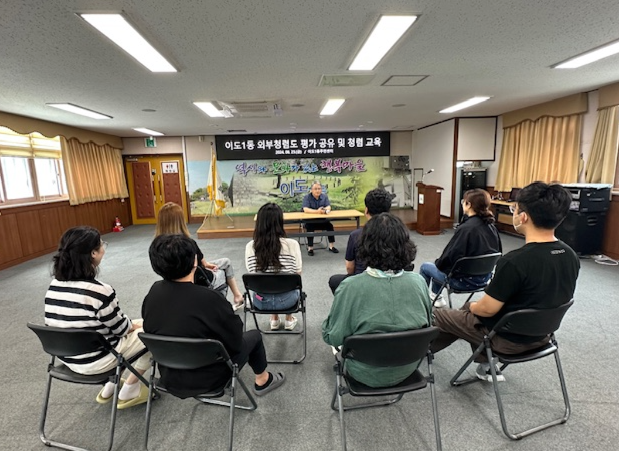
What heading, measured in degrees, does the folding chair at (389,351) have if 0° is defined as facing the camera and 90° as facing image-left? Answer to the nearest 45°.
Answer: approximately 180°

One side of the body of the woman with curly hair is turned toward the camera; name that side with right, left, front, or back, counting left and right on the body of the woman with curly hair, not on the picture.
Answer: back

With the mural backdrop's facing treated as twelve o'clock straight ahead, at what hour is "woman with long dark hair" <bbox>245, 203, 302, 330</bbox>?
The woman with long dark hair is roughly at 12 o'clock from the mural backdrop.

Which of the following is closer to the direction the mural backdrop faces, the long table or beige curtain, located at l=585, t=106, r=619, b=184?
the long table

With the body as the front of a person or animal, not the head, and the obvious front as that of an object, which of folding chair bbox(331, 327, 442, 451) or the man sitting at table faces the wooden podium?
the folding chair

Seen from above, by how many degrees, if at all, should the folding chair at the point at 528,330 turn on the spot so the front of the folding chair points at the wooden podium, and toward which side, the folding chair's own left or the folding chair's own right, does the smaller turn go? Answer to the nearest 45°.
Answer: approximately 45° to the folding chair's own right

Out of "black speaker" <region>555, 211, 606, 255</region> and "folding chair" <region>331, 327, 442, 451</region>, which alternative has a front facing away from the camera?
the folding chair

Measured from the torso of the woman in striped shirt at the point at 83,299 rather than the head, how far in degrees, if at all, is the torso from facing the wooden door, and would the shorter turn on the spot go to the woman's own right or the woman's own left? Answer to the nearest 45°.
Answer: approximately 45° to the woman's own left

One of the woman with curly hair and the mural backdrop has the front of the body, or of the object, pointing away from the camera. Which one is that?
the woman with curly hair
